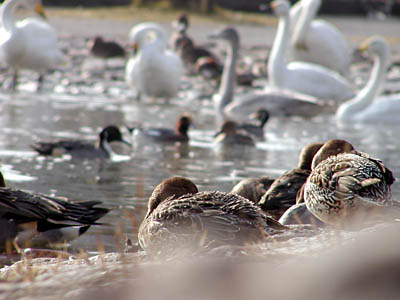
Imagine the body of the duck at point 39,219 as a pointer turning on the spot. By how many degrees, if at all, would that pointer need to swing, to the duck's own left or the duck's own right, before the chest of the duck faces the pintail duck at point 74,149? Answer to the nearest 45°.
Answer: approximately 90° to the duck's own right

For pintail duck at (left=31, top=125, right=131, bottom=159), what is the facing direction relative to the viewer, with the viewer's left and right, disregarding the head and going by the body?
facing to the right of the viewer

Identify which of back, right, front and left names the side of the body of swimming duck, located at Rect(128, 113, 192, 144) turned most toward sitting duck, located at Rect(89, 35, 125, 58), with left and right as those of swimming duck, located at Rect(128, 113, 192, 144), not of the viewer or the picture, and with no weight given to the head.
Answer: left

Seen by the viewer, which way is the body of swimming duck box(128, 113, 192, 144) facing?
to the viewer's right

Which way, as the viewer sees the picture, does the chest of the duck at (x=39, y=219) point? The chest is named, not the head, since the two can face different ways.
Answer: to the viewer's left

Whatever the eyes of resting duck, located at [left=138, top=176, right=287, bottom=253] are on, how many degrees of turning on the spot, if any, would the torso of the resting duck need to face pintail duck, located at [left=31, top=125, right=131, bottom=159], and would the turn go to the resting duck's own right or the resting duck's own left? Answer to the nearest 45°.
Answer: approximately 90° to the resting duck's own right

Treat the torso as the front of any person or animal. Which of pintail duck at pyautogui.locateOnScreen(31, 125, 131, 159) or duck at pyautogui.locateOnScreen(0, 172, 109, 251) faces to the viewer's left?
the duck

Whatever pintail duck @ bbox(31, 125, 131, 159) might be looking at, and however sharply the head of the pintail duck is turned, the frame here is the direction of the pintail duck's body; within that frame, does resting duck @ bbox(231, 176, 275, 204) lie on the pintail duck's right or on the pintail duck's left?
on the pintail duck's right

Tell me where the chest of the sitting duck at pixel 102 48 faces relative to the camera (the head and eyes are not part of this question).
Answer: to the viewer's left

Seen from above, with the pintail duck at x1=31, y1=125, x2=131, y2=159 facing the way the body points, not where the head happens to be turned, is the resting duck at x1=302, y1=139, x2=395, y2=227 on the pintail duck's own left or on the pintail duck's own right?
on the pintail duck's own right

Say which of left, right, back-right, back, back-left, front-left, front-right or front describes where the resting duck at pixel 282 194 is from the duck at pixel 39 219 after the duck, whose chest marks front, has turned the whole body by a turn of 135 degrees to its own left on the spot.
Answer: front-left

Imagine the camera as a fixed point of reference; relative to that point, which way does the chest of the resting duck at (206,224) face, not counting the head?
to the viewer's left

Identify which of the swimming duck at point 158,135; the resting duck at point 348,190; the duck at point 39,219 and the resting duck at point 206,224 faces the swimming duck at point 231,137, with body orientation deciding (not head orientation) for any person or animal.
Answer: the swimming duck at point 158,135

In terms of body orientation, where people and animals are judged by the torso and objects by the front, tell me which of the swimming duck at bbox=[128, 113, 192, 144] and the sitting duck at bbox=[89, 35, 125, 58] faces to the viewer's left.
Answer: the sitting duck at bbox=[89, 35, 125, 58]

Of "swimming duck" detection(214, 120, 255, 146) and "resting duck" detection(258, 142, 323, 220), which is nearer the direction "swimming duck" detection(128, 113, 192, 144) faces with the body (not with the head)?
the swimming duck
